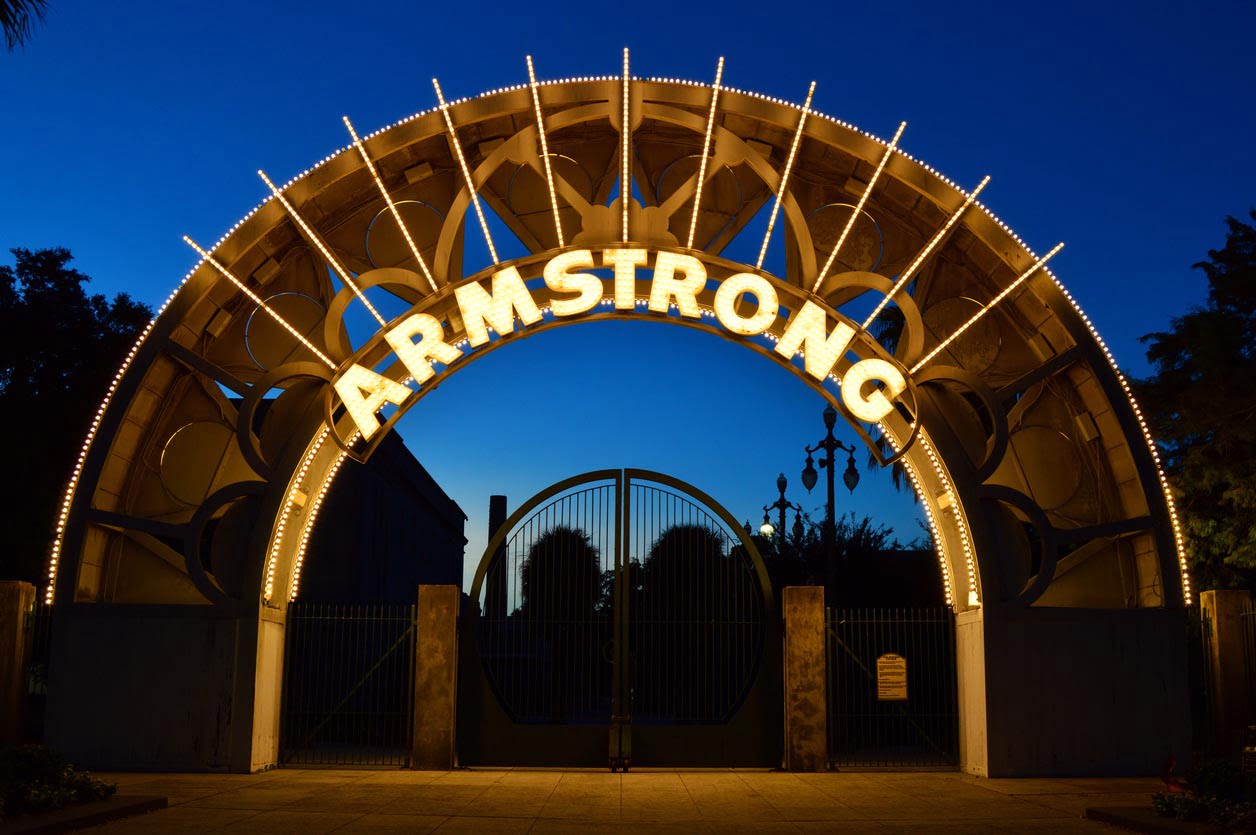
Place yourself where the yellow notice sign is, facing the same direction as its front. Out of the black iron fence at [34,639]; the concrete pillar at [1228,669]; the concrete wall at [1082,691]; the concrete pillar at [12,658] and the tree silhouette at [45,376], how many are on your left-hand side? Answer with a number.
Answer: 2

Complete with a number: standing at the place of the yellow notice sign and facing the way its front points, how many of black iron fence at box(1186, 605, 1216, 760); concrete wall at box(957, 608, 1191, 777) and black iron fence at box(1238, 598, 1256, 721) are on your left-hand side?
3

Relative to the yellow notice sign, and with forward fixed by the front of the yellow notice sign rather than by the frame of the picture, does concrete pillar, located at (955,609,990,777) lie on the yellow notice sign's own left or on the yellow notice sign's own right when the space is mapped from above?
on the yellow notice sign's own left

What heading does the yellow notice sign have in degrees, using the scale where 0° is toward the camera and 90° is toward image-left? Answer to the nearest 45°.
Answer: approximately 0°

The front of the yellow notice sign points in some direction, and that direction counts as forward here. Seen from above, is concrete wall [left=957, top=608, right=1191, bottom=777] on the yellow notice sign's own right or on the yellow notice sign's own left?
on the yellow notice sign's own left

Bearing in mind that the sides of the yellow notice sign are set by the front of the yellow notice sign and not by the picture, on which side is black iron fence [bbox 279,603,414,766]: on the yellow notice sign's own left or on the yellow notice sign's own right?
on the yellow notice sign's own right

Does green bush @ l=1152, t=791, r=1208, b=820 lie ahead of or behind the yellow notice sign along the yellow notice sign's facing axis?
ahead

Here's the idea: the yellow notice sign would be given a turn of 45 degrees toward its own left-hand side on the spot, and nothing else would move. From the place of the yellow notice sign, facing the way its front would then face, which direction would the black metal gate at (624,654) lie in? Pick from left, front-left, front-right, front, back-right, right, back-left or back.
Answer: back-right

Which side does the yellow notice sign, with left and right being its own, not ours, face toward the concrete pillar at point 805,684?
right

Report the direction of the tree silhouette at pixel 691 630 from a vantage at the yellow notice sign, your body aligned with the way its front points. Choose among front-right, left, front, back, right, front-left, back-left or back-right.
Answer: right

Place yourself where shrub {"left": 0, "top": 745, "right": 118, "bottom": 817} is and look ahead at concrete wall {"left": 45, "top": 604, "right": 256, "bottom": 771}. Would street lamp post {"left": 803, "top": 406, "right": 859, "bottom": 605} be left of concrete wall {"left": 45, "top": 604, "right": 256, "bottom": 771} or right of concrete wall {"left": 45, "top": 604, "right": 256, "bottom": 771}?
right

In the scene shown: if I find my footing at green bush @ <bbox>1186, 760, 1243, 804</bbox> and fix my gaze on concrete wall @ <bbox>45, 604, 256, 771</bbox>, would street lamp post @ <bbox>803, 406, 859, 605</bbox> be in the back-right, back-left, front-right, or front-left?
front-right

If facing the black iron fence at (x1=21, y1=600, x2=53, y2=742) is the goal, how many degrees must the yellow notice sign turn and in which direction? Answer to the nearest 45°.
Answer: approximately 90° to its right
